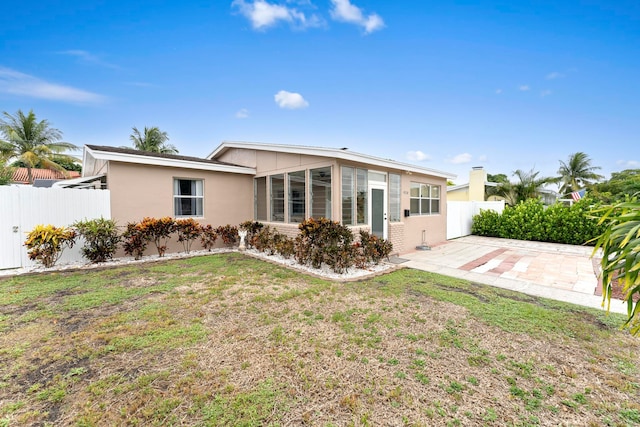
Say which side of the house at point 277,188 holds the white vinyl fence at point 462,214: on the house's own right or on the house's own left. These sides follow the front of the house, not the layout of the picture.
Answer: on the house's own left

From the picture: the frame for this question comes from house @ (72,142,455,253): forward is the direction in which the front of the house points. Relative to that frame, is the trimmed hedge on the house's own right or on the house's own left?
on the house's own left

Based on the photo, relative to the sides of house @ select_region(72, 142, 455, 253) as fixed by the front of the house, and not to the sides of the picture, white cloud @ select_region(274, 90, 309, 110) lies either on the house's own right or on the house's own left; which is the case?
on the house's own left

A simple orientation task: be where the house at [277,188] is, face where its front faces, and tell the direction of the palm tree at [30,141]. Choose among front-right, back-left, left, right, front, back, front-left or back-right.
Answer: back

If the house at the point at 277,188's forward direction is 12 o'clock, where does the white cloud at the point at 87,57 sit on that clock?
The white cloud is roughly at 5 o'clock from the house.

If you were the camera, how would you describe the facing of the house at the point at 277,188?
facing the viewer and to the right of the viewer

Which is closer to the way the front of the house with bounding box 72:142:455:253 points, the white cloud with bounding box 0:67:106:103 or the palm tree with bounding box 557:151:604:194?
the palm tree

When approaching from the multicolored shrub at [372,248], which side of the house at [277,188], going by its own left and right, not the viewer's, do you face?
front
